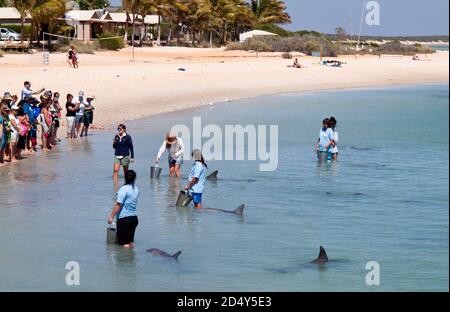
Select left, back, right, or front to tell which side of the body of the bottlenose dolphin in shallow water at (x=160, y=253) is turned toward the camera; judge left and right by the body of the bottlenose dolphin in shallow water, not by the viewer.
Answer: left

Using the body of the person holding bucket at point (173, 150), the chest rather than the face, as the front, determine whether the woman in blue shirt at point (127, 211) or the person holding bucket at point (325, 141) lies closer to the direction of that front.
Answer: the woman in blue shirt

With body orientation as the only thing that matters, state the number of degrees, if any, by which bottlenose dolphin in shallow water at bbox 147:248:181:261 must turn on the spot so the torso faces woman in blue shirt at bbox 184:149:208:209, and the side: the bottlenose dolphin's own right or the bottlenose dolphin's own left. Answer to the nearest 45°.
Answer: approximately 90° to the bottlenose dolphin's own right

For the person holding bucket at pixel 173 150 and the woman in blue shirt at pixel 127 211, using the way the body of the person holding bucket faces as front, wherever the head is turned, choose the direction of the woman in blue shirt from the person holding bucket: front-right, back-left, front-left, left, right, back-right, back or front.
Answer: front-left

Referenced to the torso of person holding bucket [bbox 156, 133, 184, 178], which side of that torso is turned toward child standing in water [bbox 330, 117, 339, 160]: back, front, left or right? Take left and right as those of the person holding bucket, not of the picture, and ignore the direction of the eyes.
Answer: left

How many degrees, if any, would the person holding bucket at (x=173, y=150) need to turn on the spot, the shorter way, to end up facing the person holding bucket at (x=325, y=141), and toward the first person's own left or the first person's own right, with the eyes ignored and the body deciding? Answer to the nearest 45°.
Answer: approximately 180°

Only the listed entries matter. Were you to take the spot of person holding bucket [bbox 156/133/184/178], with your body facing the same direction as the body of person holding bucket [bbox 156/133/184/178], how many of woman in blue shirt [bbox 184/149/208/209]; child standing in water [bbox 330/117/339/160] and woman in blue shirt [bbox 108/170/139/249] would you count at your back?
1

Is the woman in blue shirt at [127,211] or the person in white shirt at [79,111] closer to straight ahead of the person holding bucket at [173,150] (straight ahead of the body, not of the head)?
the woman in blue shirt

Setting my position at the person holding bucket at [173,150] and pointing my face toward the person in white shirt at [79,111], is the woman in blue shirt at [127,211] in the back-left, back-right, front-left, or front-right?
back-left
